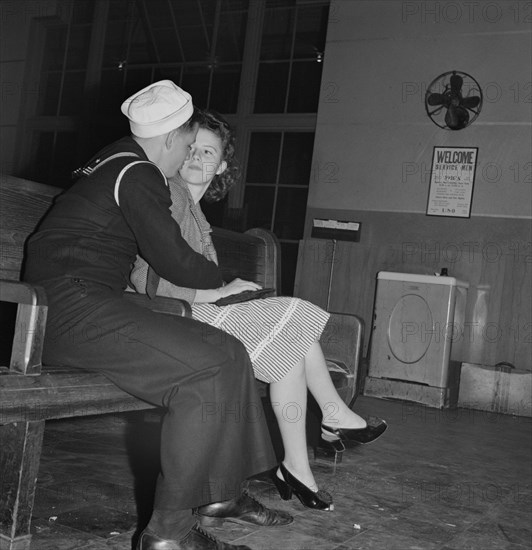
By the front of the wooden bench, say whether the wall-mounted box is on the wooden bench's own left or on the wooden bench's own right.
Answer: on the wooden bench's own left

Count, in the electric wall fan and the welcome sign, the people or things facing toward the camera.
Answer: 2

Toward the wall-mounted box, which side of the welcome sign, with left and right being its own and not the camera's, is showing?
right

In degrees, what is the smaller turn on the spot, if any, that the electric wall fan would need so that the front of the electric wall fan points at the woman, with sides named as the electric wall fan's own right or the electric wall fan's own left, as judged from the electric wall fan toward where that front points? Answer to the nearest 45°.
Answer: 0° — it already faces them

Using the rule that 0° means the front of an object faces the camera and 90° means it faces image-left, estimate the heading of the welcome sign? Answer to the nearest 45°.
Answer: approximately 0°

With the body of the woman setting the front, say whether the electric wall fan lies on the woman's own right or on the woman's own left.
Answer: on the woman's own left

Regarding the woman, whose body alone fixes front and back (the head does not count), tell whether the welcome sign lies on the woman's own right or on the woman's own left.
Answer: on the woman's own left
